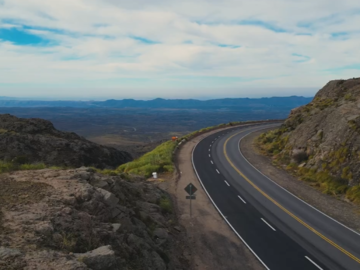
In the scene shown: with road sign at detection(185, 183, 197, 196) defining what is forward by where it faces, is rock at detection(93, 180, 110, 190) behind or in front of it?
behind

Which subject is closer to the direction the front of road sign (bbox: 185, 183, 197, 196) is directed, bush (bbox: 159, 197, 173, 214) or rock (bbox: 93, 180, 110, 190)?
the bush
